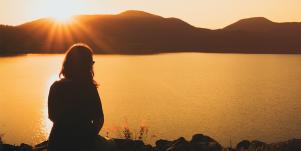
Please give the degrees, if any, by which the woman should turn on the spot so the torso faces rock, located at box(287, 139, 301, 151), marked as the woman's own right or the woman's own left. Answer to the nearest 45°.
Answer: approximately 45° to the woman's own right

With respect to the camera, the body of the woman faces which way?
away from the camera
